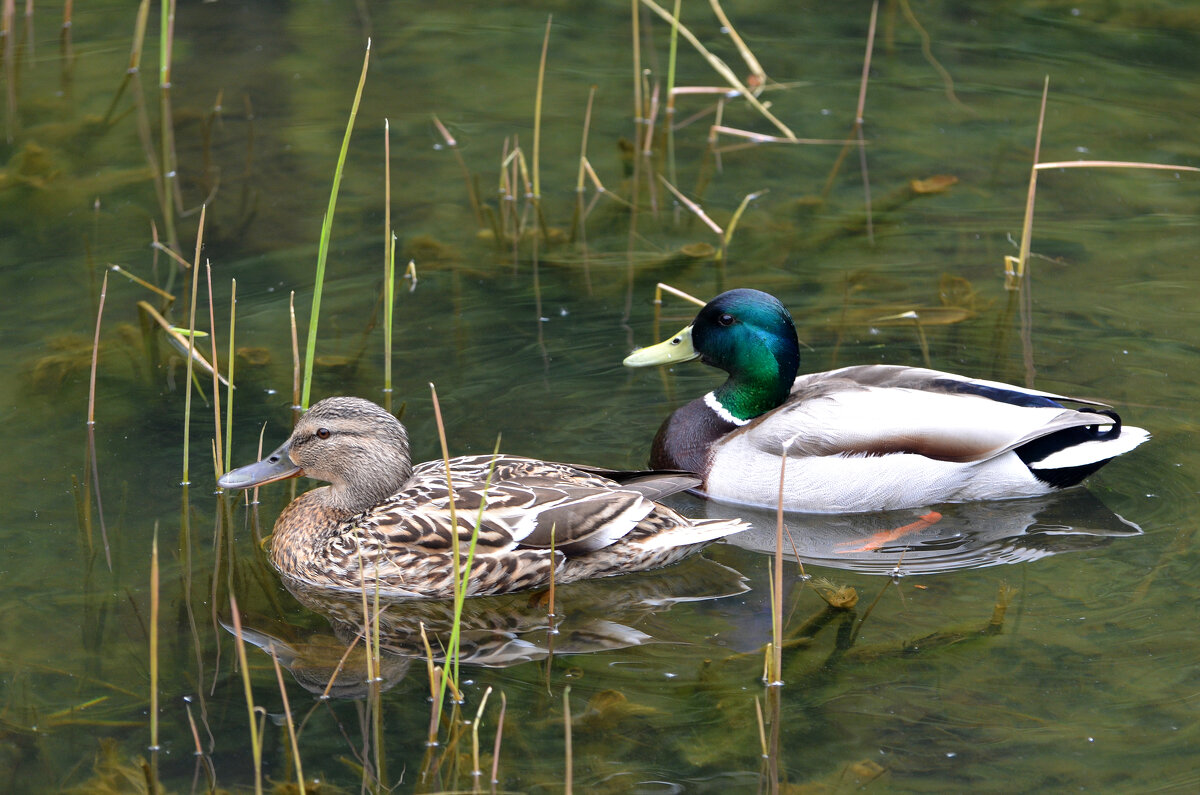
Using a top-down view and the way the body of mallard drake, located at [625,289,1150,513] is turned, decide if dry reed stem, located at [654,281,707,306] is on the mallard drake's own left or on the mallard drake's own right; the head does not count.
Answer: on the mallard drake's own right

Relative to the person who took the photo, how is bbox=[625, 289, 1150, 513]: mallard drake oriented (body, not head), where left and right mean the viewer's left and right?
facing to the left of the viewer

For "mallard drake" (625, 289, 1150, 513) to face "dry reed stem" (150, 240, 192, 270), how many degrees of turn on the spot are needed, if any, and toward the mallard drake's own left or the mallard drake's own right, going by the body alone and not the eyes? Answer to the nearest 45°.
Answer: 0° — it already faces it

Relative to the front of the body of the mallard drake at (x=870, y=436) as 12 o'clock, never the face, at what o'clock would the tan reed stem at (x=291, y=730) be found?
The tan reed stem is roughly at 10 o'clock from the mallard drake.

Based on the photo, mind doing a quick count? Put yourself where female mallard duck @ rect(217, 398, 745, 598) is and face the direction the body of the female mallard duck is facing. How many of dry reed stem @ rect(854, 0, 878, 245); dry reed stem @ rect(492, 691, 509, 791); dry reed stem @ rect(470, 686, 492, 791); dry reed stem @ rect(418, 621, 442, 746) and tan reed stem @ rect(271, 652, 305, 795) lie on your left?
4

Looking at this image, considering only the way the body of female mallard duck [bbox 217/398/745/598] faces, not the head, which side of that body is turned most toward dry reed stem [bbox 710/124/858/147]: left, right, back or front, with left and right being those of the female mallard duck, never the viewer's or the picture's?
right

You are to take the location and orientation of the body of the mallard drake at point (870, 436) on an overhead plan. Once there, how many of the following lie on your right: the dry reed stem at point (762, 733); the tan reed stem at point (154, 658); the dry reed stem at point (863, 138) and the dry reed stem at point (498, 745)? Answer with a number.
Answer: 1

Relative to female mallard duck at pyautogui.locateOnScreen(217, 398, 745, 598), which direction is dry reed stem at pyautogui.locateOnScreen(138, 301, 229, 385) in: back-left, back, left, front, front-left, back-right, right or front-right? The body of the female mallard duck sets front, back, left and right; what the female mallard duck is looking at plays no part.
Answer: front-right

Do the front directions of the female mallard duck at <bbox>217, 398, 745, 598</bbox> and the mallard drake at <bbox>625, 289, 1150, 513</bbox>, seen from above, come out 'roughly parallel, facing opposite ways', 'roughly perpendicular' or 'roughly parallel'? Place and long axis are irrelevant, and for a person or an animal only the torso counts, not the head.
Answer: roughly parallel

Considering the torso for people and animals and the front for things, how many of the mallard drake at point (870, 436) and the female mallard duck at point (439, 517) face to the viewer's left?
2

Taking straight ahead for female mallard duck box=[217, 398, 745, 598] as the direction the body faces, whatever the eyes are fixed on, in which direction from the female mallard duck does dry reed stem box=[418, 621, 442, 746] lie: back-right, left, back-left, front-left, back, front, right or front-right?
left

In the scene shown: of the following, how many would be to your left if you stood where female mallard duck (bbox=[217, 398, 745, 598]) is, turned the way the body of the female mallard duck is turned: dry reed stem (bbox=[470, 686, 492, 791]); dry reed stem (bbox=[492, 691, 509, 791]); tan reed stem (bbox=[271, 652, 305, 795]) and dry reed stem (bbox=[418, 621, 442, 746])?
4

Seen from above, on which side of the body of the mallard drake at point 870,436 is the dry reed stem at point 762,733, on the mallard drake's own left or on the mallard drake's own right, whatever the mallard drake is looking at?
on the mallard drake's own left

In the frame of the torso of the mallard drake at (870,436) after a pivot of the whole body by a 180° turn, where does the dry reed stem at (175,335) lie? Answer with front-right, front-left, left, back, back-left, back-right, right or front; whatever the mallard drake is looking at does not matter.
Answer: back

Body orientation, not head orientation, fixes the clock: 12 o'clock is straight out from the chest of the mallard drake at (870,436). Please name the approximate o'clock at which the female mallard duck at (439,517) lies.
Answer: The female mallard duck is roughly at 11 o'clock from the mallard drake.

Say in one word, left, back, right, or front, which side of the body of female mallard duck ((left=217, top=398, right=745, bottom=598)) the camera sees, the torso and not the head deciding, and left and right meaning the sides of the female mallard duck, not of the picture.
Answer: left
